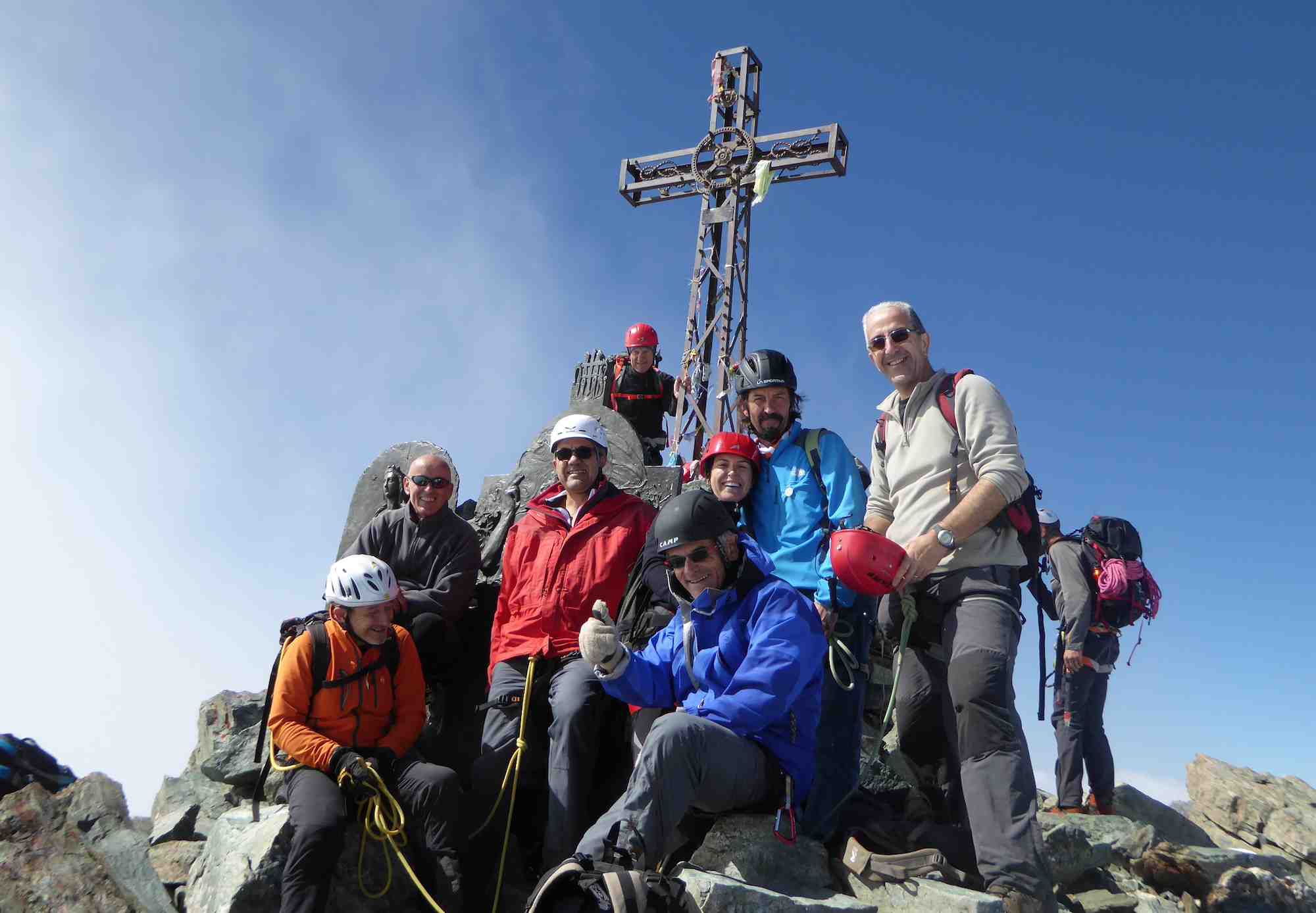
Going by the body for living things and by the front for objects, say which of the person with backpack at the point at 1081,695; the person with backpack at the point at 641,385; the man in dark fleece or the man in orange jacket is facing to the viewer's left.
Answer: the person with backpack at the point at 1081,695

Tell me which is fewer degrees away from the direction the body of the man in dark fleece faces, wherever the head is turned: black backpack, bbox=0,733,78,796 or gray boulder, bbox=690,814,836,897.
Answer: the gray boulder

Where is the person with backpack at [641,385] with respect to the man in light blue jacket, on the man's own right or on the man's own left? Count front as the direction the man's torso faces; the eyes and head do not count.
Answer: on the man's own right

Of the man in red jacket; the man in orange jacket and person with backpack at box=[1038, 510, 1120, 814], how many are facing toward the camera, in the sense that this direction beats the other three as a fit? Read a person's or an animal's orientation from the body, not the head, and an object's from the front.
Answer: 2

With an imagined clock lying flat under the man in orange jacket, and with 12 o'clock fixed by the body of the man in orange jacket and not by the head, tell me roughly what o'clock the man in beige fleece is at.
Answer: The man in beige fleece is roughly at 10 o'clock from the man in orange jacket.

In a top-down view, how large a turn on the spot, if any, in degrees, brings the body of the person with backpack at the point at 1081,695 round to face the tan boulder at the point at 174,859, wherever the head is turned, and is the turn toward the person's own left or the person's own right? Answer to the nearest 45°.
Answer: approximately 45° to the person's own left

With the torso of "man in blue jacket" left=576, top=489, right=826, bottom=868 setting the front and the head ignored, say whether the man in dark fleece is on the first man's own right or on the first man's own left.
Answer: on the first man's own right

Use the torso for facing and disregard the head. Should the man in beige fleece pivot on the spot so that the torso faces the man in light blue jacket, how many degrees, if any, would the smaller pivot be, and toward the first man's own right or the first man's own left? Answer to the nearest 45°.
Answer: approximately 90° to the first man's own right

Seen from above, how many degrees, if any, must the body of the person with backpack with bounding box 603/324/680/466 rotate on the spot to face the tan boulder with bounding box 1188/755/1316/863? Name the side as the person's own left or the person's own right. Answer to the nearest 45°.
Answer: approximately 90° to the person's own left

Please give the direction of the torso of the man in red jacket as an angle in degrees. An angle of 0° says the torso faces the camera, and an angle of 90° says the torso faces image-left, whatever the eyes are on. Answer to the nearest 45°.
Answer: approximately 0°
